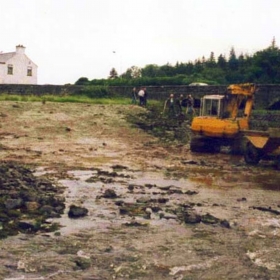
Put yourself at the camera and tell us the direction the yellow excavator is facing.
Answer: facing away from the viewer and to the right of the viewer

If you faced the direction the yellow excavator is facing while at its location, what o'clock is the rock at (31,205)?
The rock is roughly at 5 o'clock from the yellow excavator.

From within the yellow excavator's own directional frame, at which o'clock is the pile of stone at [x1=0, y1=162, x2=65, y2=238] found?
The pile of stone is roughly at 5 o'clock from the yellow excavator.

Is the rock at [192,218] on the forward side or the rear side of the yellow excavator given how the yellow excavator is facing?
on the rear side

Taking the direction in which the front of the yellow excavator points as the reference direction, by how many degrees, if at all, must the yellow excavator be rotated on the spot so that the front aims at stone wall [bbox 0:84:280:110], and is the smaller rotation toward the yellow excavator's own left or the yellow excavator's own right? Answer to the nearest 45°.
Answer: approximately 45° to the yellow excavator's own left

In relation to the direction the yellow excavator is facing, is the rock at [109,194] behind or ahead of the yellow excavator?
behind

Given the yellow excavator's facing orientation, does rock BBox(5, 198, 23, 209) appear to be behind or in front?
behind

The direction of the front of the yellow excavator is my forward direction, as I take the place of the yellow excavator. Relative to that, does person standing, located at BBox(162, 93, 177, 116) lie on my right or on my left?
on my left
